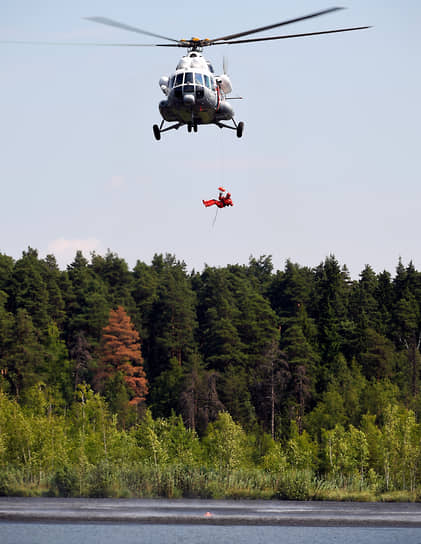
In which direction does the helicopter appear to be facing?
toward the camera
